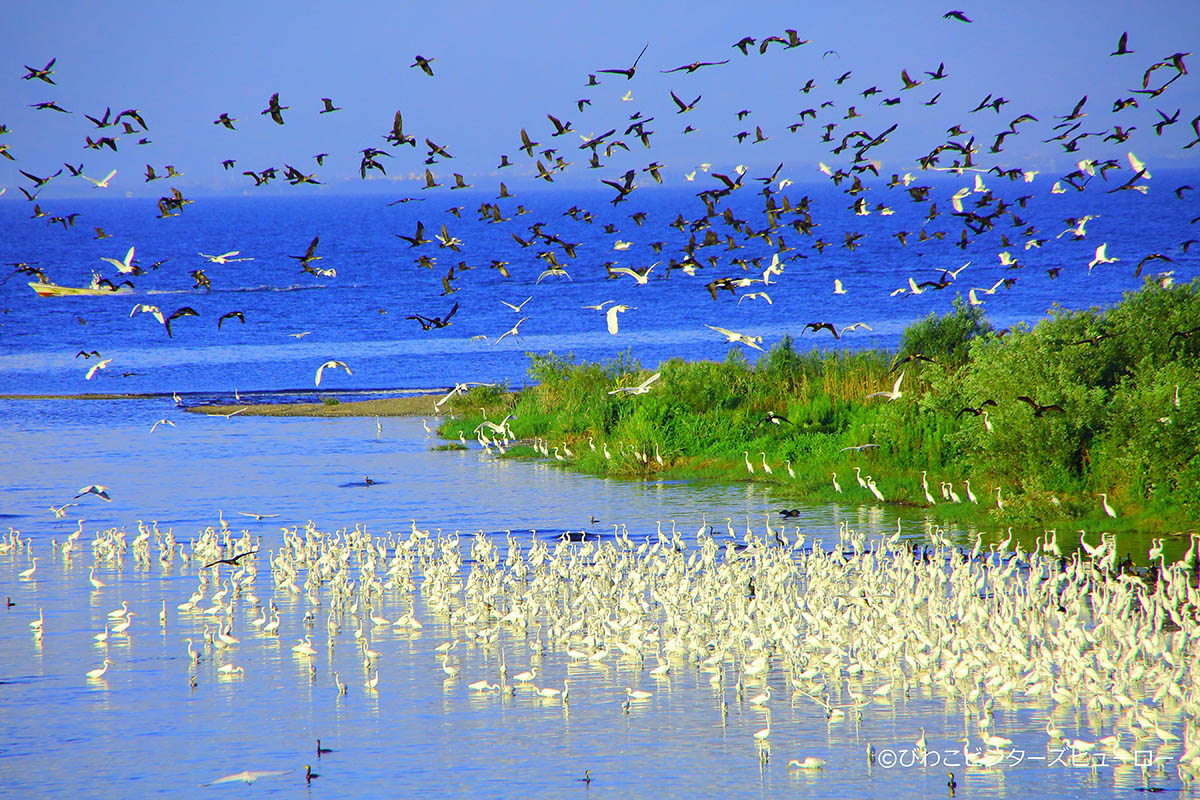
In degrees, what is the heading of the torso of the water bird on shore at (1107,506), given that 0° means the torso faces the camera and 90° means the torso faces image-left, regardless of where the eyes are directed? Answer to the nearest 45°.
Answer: approximately 90°

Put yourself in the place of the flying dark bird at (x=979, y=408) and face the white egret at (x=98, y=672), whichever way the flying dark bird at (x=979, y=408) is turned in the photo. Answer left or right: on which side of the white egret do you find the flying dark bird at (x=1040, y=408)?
left

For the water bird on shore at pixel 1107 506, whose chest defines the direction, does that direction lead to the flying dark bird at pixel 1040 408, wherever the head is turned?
no
